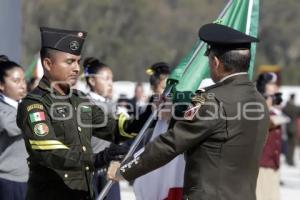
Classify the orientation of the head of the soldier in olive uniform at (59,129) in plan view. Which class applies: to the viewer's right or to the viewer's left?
to the viewer's right

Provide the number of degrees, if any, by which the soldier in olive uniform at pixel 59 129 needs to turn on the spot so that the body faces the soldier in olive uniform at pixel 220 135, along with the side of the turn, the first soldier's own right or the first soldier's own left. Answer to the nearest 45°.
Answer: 0° — they already face them

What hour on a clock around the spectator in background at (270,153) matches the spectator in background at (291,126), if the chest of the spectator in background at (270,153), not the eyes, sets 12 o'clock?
the spectator in background at (291,126) is roughly at 9 o'clock from the spectator in background at (270,153).

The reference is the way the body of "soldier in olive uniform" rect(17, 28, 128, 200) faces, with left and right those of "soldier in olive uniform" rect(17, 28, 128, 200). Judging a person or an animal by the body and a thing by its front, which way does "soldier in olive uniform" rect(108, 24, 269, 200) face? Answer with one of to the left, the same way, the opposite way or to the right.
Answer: the opposite way

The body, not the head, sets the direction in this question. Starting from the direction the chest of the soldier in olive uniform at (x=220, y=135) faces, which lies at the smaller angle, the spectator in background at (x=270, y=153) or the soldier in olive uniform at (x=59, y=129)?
the soldier in olive uniform

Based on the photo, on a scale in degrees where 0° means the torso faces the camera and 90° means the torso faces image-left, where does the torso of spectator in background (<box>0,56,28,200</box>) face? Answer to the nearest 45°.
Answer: approximately 315°

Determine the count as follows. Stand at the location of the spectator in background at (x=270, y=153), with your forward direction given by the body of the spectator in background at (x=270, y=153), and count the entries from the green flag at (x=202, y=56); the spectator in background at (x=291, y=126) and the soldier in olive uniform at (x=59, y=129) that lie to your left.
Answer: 1
